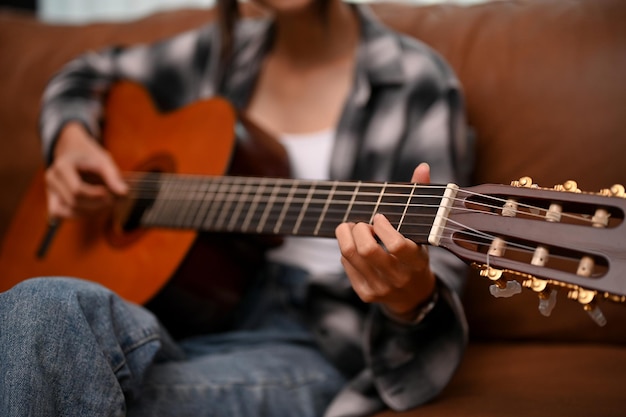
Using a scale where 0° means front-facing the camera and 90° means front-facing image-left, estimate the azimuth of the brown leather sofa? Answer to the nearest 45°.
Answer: approximately 0°
